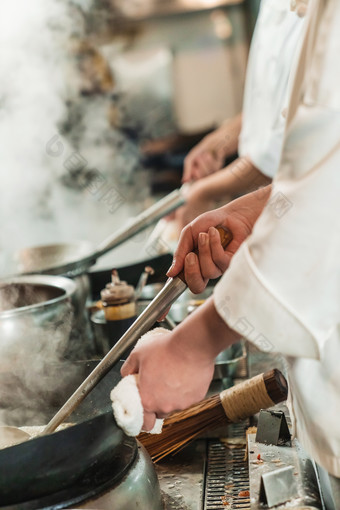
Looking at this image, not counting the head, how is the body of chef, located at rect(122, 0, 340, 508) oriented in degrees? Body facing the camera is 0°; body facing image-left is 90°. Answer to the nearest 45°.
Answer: approximately 90°

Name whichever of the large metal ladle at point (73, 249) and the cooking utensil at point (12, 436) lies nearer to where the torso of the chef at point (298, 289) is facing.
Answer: the cooking utensil

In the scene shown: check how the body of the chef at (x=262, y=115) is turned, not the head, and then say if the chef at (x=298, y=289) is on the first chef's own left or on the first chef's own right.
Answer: on the first chef's own left

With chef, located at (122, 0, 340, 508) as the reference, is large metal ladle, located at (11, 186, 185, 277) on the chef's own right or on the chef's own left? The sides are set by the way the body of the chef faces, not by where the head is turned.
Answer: on the chef's own right

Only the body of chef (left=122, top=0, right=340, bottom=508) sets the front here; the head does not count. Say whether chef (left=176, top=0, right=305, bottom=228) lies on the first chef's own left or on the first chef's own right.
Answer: on the first chef's own right

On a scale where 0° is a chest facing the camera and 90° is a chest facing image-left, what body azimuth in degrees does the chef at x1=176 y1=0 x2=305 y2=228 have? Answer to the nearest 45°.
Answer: approximately 90°

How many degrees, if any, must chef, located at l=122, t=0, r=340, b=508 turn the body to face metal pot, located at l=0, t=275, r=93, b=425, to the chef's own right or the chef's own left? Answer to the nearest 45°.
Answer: approximately 45° to the chef's own right

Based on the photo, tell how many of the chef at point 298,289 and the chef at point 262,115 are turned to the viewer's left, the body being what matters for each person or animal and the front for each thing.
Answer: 2
